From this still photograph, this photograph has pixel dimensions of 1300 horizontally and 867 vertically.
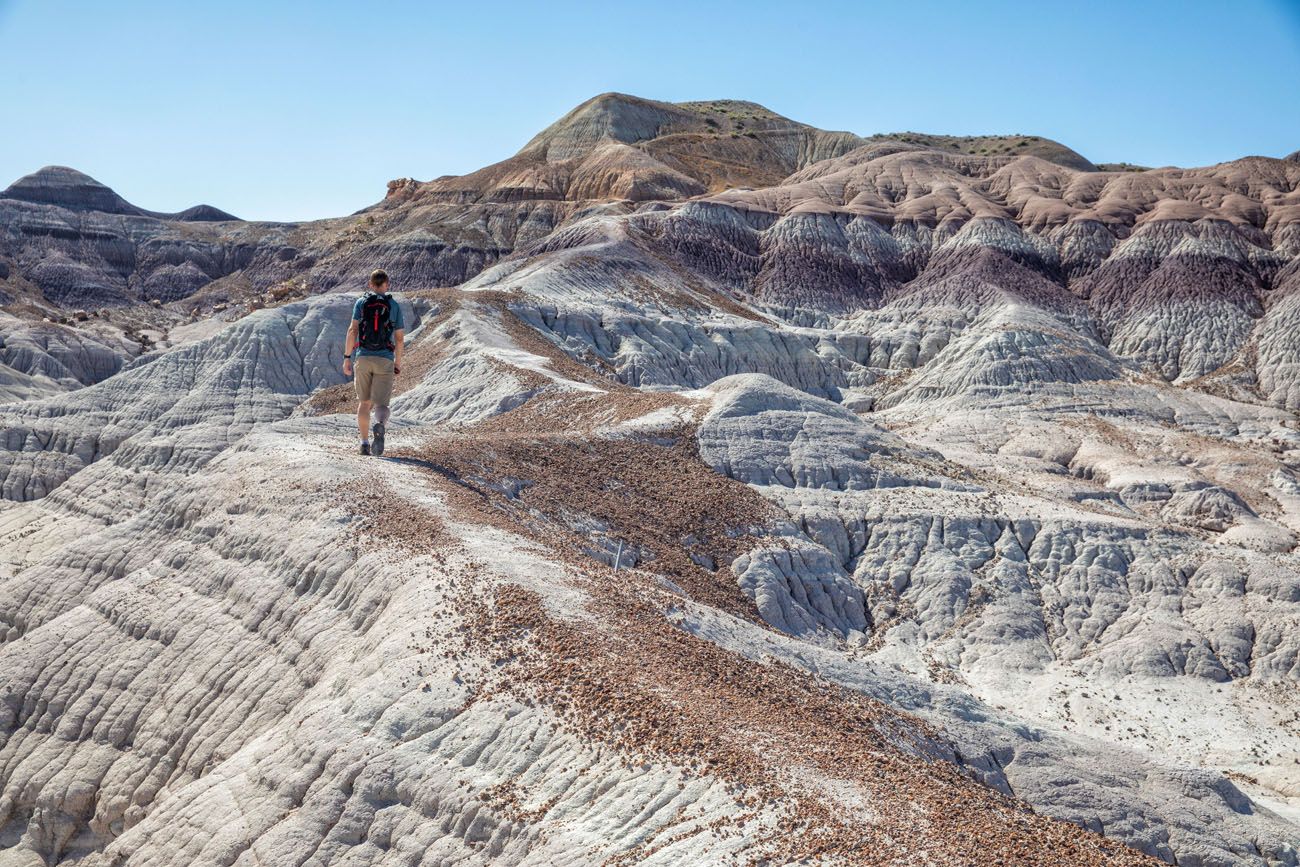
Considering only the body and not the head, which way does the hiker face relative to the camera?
away from the camera
